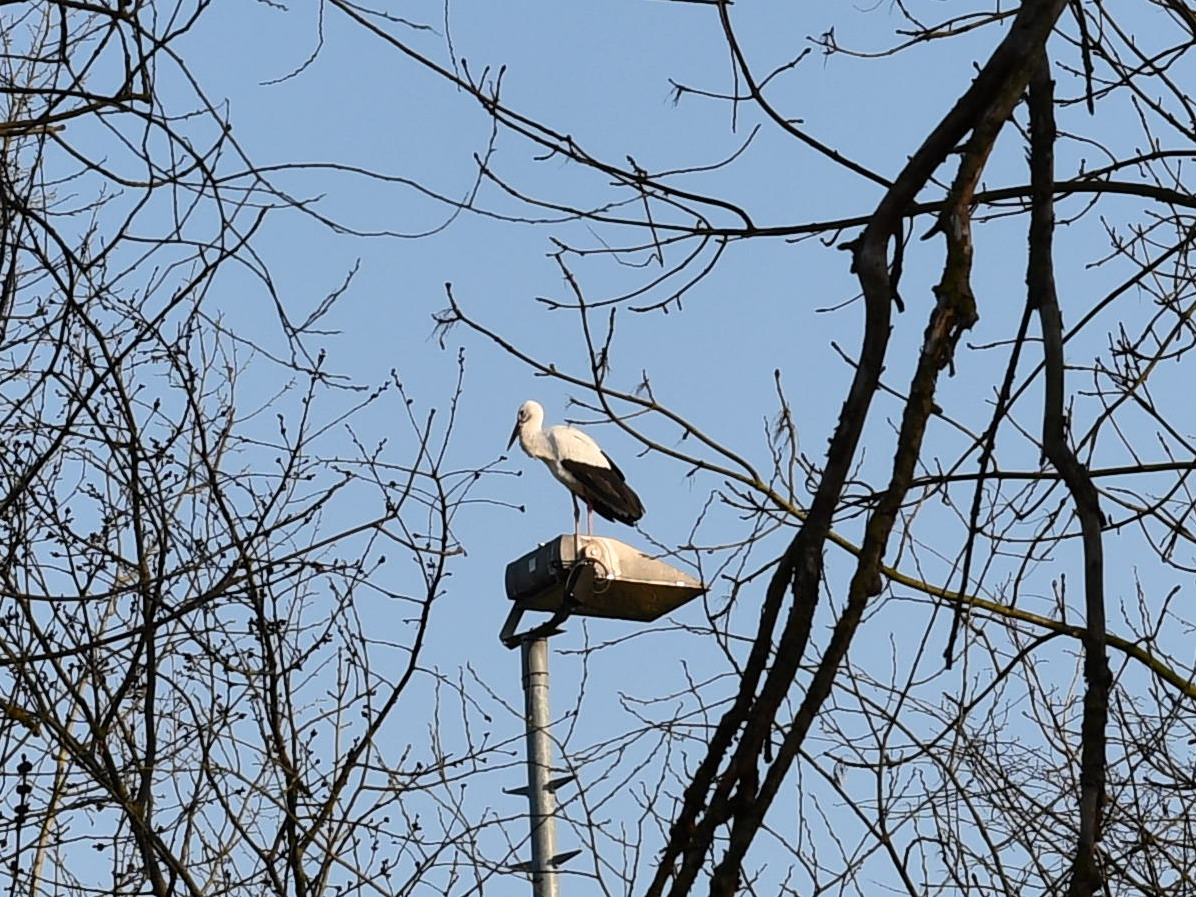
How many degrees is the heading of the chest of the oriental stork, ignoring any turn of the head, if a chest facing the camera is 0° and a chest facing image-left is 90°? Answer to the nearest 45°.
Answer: approximately 90°
